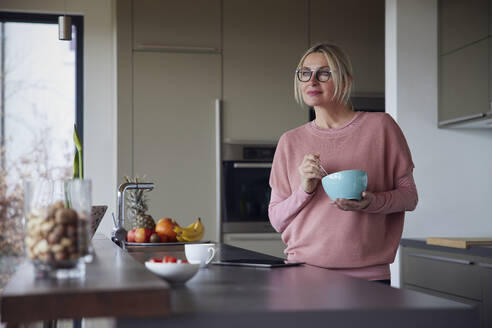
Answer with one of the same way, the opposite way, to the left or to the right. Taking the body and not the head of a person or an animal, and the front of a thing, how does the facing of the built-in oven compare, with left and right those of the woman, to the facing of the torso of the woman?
the same way

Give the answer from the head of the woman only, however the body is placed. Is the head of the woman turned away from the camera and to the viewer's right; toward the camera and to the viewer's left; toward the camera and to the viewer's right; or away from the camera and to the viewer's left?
toward the camera and to the viewer's left

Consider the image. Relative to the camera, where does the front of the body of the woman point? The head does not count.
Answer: toward the camera

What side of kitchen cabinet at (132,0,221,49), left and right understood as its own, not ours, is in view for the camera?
front

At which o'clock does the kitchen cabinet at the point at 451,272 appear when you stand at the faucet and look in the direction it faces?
The kitchen cabinet is roughly at 12 o'clock from the faucet.

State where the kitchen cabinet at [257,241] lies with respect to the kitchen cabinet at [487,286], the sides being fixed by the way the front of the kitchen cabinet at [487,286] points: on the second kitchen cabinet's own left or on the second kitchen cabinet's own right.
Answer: on the second kitchen cabinet's own right

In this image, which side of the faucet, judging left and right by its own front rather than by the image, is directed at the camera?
right

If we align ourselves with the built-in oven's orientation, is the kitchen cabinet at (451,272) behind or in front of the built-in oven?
in front

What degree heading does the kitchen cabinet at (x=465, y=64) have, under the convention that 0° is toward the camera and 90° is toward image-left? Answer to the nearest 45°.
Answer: approximately 45°

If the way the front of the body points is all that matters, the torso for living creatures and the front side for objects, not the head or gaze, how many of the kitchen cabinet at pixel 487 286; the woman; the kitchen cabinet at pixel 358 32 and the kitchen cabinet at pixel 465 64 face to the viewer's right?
0

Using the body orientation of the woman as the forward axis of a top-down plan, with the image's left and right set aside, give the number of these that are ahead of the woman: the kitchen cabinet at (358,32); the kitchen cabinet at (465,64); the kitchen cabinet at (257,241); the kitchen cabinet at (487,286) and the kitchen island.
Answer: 1

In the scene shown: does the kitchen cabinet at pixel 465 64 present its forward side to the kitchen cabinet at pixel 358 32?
no

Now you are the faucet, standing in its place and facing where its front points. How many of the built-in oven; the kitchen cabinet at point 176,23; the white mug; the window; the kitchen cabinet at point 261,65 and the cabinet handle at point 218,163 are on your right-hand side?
1

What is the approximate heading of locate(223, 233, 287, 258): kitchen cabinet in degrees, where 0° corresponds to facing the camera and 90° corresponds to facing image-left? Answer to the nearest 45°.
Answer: approximately 0°

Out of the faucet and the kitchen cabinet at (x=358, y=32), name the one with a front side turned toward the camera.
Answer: the kitchen cabinet

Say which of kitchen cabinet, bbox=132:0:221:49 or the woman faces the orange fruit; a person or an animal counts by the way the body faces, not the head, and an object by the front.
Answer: the kitchen cabinet

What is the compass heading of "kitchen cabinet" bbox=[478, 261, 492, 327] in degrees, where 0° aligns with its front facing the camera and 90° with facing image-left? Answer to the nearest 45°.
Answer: approximately 45°
